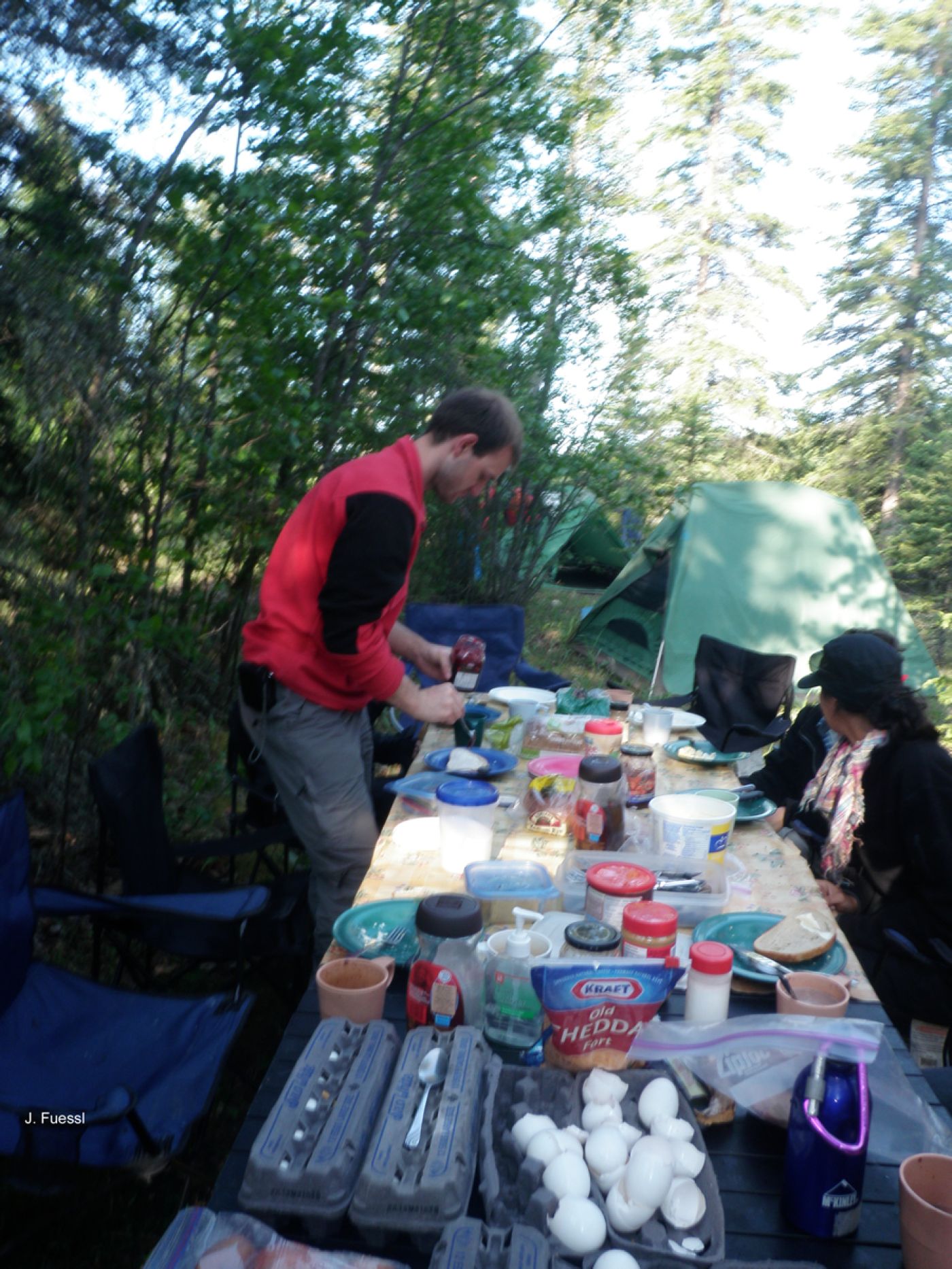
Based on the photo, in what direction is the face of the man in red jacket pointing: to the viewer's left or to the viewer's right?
to the viewer's right

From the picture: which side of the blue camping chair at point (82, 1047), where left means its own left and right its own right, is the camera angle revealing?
right

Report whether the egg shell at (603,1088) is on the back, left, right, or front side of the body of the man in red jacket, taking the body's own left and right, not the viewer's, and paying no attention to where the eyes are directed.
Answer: right

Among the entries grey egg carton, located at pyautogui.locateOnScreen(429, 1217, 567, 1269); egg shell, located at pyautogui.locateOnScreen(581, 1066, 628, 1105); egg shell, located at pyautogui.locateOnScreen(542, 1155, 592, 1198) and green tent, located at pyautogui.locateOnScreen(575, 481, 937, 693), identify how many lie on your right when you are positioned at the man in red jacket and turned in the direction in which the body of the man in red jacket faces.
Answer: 3

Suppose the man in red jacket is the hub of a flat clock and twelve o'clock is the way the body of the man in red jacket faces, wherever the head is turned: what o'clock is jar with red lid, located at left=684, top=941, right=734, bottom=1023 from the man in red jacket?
The jar with red lid is roughly at 2 o'clock from the man in red jacket.

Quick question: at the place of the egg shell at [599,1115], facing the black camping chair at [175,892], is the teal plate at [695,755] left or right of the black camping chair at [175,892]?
right

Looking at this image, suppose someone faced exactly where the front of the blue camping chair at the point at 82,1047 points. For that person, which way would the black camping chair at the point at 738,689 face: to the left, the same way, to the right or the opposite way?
the opposite way

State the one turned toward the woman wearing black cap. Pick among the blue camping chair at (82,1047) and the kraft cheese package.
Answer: the blue camping chair

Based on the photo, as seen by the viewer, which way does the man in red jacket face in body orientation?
to the viewer's right

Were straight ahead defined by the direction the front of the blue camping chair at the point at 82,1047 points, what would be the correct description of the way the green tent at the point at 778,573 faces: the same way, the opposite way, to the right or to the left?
the opposite way

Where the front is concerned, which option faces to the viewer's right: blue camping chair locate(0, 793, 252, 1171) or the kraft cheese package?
the blue camping chair

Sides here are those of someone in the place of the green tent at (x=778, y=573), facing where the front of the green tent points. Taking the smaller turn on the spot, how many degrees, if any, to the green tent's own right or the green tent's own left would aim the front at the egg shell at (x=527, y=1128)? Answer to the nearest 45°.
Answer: approximately 45° to the green tent's own left

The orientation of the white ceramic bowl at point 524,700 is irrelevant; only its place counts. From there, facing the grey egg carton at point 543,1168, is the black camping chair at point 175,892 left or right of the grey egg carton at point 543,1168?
right
